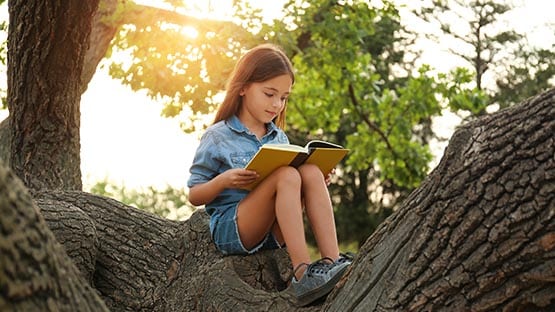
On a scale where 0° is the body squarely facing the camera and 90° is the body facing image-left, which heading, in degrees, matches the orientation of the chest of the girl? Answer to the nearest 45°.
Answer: approximately 315°

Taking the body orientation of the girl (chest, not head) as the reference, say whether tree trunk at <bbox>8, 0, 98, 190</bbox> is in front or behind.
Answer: behind

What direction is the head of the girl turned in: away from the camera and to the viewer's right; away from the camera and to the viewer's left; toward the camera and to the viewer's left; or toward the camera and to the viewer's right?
toward the camera and to the viewer's right
